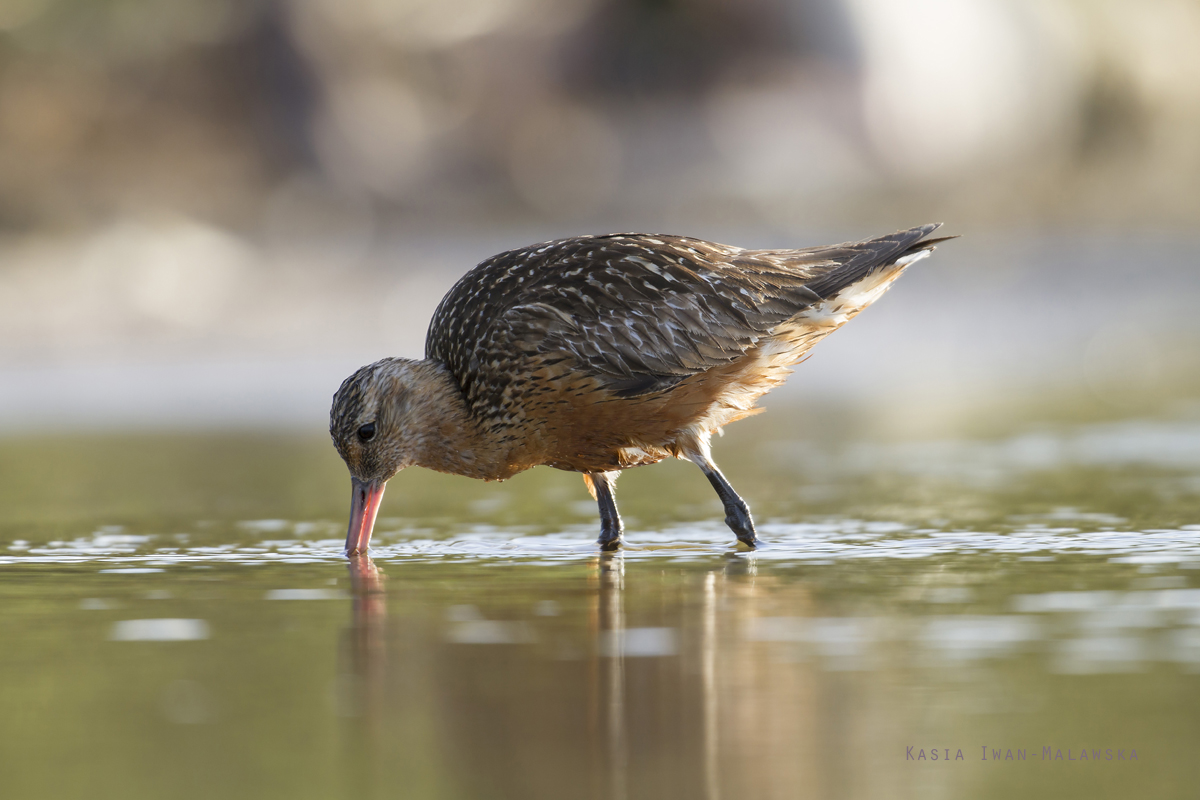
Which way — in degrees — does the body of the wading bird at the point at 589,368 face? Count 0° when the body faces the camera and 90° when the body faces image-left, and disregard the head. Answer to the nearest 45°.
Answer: approximately 90°
